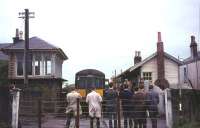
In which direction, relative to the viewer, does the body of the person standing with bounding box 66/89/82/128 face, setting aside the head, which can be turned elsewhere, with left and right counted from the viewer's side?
facing away from the viewer and to the right of the viewer

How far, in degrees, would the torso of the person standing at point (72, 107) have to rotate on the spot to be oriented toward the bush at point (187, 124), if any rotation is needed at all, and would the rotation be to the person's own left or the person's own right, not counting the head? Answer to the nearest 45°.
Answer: approximately 45° to the person's own right

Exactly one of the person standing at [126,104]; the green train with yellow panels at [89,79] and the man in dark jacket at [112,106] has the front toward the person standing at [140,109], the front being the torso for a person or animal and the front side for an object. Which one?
the green train with yellow panels

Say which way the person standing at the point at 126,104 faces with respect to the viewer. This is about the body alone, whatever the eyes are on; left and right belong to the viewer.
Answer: facing away from the viewer

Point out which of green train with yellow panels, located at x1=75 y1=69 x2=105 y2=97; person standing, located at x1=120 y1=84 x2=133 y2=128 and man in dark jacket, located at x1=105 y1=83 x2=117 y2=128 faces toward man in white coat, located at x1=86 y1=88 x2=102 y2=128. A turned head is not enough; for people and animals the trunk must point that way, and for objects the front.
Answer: the green train with yellow panels

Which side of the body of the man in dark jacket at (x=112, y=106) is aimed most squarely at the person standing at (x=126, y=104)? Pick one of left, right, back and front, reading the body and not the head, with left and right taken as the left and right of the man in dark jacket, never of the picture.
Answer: right

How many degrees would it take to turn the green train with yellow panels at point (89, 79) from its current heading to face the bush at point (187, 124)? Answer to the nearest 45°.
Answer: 0° — it already faces it

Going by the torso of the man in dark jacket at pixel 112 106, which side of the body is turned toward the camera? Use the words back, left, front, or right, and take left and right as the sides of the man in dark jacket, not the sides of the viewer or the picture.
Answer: back

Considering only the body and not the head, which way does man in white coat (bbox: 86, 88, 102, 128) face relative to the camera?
away from the camera

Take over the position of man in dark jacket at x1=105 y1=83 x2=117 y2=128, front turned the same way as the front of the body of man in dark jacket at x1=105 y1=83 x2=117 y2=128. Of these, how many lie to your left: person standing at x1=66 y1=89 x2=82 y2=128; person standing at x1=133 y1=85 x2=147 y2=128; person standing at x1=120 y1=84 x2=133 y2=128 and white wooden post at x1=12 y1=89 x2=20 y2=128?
2
